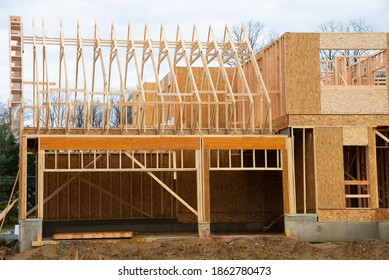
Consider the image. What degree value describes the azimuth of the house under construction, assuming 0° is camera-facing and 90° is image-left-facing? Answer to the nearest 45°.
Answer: approximately 0°
